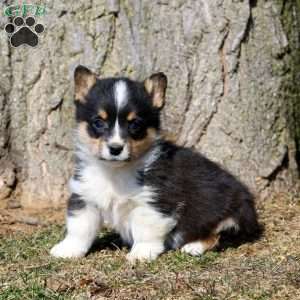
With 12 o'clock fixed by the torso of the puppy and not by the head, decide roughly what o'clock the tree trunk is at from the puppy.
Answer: The tree trunk is roughly at 5 o'clock from the puppy.

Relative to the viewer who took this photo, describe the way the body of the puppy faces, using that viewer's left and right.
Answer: facing the viewer and to the left of the viewer
